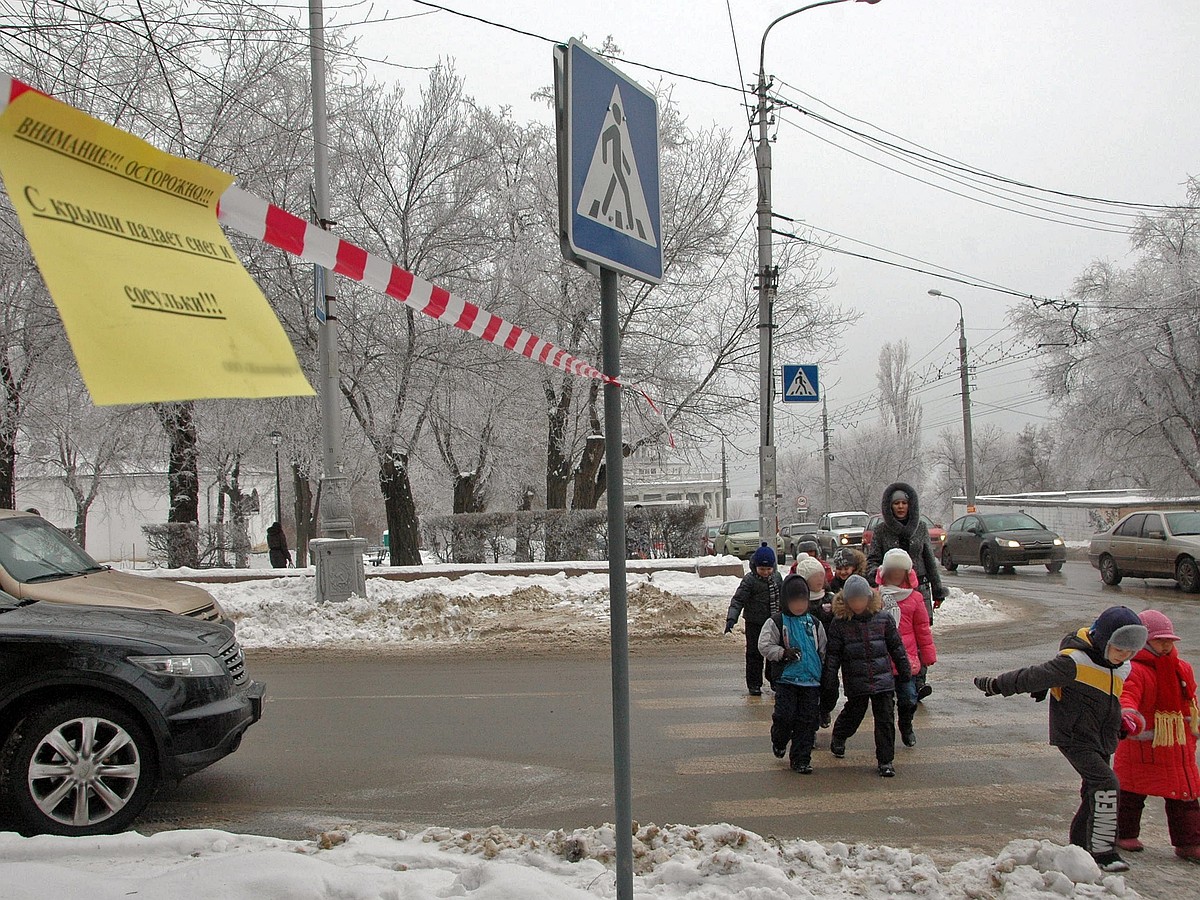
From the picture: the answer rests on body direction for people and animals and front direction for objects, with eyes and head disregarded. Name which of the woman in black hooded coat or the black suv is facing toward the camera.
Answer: the woman in black hooded coat

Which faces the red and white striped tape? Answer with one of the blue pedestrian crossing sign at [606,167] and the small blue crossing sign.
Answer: the small blue crossing sign

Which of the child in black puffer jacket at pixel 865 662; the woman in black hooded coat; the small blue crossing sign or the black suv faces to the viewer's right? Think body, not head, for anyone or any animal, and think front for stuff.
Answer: the black suv

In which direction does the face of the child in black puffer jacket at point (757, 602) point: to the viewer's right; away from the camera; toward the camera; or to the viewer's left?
toward the camera

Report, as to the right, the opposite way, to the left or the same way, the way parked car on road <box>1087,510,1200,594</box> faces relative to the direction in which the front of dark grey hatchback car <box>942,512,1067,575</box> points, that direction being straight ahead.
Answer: the same way

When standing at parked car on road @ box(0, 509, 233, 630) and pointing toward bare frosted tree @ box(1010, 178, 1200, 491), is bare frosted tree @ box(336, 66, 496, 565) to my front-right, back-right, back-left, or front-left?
front-left

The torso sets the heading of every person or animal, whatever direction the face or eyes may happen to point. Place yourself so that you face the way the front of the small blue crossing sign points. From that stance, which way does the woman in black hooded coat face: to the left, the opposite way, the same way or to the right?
the same way

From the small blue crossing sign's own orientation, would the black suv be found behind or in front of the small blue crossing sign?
in front

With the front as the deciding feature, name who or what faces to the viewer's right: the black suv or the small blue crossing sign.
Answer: the black suv

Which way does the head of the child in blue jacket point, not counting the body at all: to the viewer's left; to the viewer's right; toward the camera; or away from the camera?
toward the camera

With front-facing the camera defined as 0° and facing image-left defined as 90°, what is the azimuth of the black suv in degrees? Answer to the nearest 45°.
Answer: approximately 270°

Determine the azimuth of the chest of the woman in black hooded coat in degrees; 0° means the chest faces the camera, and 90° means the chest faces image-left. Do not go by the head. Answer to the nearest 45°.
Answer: approximately 0°

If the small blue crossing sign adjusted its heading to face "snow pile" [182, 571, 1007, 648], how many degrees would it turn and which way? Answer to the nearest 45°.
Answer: approximately 45° to its right

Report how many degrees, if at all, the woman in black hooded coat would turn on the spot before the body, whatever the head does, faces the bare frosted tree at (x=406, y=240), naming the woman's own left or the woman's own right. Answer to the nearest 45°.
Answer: approximately 135° to the woman's own right

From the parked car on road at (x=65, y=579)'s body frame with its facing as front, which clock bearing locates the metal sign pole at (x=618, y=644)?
The metal sign pole is roughly at 1 o'clock from the parked car on road.

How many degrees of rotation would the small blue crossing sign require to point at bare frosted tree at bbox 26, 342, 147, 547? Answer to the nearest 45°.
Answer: approximately 90° to its right
